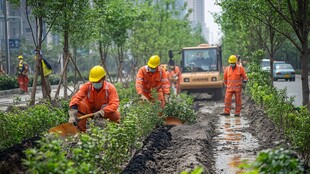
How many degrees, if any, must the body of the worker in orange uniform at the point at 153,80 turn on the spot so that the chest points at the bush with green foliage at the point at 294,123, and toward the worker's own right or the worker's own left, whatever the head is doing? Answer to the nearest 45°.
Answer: approximately 45° to the worker's own left

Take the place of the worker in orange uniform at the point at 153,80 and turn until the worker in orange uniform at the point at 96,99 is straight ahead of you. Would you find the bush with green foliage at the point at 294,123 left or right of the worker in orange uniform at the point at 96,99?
left

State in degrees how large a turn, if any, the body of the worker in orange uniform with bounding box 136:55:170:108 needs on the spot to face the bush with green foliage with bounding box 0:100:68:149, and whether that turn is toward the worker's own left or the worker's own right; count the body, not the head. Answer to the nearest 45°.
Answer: approximately 45° to the worker's own right

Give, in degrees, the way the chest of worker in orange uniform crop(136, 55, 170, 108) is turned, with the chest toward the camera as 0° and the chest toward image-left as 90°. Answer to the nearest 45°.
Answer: approximately 0°

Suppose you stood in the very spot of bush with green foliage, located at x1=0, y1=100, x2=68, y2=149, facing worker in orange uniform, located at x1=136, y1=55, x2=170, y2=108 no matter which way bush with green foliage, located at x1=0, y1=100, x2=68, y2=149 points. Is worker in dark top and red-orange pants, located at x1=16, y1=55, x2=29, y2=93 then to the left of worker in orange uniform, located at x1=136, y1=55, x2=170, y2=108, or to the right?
left

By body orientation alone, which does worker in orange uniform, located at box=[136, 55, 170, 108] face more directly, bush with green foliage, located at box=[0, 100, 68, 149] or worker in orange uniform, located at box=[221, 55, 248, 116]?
the bush with green foliage

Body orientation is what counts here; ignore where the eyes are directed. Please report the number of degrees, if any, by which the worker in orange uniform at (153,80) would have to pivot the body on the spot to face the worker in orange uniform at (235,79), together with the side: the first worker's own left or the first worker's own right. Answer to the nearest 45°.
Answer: approximately 135° to the first worker's own left

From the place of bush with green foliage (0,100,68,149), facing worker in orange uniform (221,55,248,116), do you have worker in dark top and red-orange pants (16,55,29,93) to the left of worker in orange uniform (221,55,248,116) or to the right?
left

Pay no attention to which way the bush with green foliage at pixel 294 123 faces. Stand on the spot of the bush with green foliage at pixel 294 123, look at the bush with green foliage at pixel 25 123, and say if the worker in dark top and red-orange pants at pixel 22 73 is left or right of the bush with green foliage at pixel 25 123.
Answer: right
